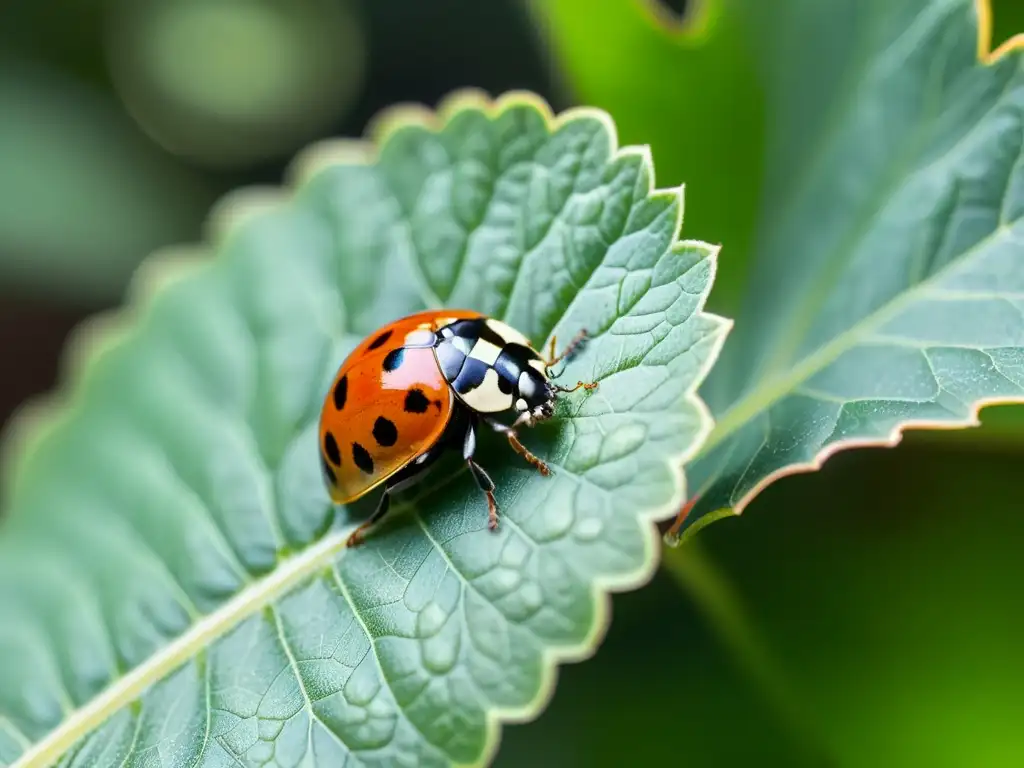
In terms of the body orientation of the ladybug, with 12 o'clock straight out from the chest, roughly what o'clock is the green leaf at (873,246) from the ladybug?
The green leaf is roughly at 12 o'clock from the ladybug.

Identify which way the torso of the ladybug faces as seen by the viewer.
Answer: to the viewer's right
